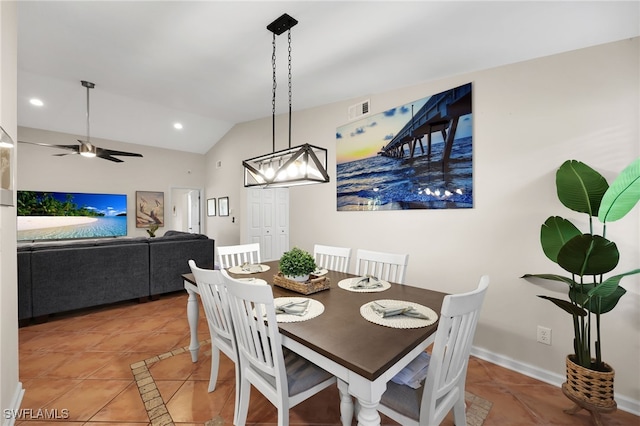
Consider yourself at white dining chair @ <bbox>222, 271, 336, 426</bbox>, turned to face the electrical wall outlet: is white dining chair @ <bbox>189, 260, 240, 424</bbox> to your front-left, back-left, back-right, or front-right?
back-left

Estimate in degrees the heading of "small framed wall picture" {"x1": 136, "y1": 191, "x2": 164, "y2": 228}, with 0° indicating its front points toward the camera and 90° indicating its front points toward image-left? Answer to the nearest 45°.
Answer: approximately 0°

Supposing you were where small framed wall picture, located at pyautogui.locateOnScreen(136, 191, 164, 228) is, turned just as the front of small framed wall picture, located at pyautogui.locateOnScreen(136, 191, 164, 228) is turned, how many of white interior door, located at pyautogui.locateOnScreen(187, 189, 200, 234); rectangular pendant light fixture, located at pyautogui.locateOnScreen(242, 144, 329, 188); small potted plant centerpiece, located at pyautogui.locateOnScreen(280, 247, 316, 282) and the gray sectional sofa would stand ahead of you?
3

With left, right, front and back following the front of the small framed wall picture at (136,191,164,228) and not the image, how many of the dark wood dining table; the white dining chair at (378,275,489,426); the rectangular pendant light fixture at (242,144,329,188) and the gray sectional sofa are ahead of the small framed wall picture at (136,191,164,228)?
4

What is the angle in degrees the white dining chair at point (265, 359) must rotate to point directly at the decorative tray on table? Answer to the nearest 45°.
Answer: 0° — it already faces it

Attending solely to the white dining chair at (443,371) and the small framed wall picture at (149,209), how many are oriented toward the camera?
1

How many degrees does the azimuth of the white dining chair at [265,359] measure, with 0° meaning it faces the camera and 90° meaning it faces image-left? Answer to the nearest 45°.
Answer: approximately 225°

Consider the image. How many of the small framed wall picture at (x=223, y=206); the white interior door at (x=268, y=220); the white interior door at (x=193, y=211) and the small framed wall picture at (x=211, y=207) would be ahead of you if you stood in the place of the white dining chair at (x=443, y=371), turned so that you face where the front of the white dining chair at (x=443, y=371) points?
4

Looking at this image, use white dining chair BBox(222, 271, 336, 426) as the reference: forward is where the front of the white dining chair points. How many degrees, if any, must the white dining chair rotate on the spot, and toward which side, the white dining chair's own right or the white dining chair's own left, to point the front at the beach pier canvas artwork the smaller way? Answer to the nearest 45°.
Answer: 0° — it already faces it

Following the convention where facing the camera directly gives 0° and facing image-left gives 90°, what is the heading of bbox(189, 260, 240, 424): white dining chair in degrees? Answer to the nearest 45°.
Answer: approximately 225°

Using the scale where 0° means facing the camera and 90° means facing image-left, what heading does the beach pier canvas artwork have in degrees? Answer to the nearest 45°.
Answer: approximately 45°
